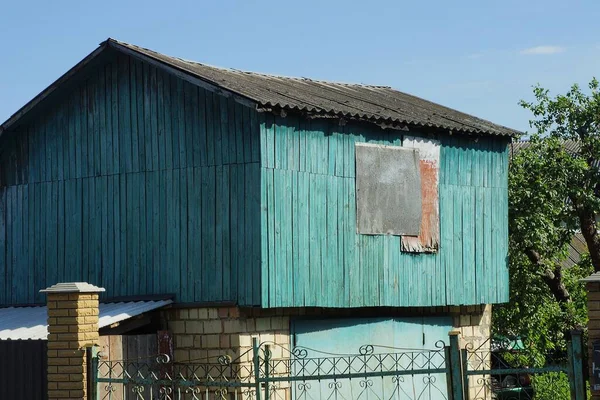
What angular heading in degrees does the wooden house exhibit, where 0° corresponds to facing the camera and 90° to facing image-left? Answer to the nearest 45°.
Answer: approximately 315°

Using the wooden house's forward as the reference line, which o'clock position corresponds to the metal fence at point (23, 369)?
The metal fence is roughly at 3 o'clock from the wooden house.

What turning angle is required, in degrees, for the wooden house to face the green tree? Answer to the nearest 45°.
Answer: approximately 90° to its left

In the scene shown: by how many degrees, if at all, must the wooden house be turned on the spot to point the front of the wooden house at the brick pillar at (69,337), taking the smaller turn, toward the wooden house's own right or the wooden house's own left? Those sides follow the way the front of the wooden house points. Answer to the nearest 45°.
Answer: approximately 90° to the wooden house's own right
